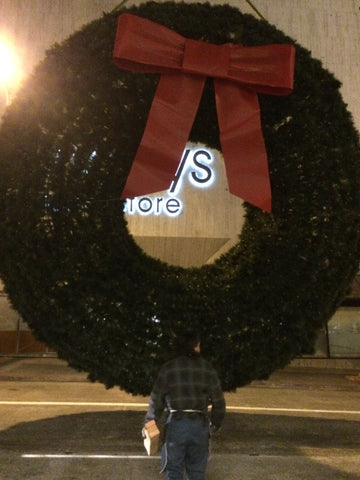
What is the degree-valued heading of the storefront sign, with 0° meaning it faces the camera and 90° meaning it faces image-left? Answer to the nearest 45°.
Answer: approximately 0°
